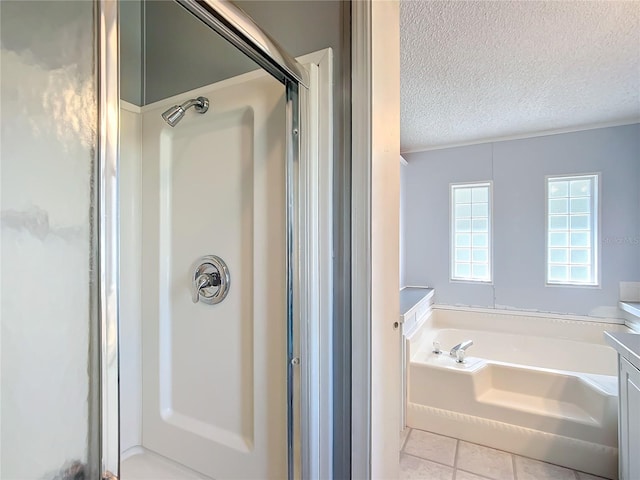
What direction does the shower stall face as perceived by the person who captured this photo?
facing the viewer and to the right of the viewer

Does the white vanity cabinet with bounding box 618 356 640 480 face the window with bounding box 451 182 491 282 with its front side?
no

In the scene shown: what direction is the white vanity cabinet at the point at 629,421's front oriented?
to the viewer's left

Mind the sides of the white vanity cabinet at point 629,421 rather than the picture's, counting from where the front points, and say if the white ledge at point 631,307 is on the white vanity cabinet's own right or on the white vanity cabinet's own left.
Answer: on the white vanity cabinet's own right

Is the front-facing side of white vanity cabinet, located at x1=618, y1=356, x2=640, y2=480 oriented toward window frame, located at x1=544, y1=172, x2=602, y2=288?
no

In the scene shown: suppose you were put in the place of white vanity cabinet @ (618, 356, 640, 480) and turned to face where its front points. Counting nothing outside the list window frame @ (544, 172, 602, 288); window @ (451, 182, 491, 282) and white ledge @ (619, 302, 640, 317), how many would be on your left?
0

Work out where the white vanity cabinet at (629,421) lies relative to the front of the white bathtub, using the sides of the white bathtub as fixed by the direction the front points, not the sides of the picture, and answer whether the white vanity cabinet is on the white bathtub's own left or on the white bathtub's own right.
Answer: on the white bathtub's own left

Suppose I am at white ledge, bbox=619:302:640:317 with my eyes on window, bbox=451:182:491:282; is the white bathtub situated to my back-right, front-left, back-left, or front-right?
front-left

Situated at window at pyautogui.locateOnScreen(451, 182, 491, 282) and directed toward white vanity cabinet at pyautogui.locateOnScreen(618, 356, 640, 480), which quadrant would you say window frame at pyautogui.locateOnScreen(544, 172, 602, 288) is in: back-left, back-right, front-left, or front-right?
front-left

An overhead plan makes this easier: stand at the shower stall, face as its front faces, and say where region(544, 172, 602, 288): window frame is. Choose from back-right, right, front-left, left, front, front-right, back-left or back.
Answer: front-left

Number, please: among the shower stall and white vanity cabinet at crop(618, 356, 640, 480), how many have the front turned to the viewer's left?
1

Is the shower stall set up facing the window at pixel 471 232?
no

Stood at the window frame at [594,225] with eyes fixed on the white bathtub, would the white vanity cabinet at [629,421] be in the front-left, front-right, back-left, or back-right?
front-left

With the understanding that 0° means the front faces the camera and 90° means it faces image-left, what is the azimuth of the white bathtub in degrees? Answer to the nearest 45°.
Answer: approximately 45°

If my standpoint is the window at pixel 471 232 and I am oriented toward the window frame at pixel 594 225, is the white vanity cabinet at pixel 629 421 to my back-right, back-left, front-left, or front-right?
front-right
